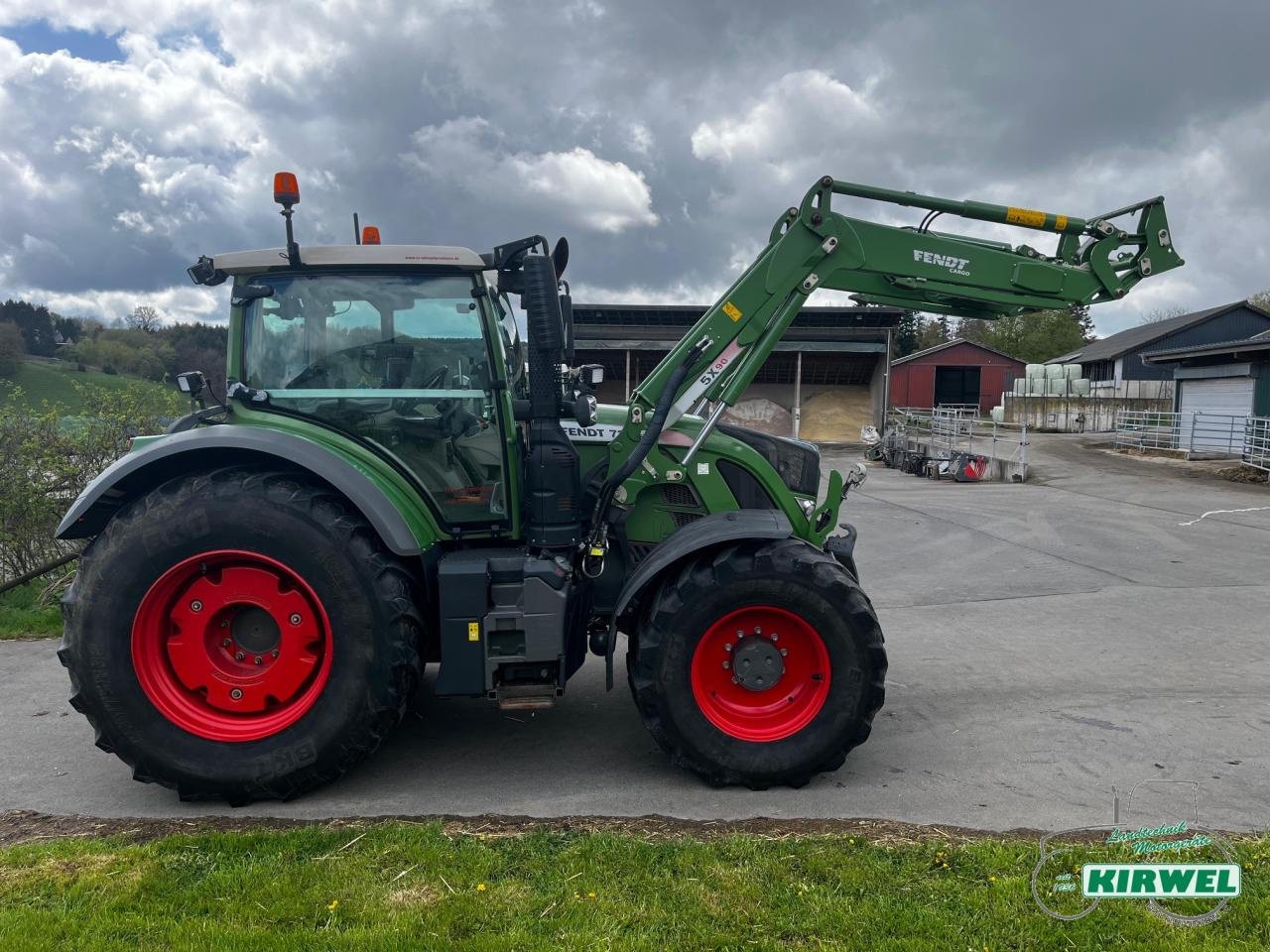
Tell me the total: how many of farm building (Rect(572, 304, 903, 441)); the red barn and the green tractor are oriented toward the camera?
2

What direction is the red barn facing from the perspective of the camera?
toward the camera

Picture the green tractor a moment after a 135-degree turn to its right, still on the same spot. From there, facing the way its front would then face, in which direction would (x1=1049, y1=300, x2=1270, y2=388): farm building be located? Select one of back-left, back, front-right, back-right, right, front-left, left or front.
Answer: back

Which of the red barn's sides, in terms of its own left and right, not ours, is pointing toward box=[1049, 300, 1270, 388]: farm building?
left

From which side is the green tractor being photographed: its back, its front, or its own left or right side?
right

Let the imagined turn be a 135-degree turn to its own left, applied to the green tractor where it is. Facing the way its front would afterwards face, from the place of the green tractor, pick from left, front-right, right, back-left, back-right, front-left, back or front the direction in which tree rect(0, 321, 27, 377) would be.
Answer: front

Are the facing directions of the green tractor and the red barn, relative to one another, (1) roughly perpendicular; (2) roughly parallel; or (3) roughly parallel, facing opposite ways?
roughly perpendicular

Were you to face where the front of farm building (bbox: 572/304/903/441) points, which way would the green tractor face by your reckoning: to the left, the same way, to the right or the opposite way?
to the left

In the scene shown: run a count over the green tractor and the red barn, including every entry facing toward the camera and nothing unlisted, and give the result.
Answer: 1

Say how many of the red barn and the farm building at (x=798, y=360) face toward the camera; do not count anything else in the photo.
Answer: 2

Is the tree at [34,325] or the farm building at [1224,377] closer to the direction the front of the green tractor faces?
the farm building

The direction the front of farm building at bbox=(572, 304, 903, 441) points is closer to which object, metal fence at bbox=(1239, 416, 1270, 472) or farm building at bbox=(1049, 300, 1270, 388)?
the metal fence

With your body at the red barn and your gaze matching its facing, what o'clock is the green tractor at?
The green tractor is roughly at 12 o'clock from the red barn.

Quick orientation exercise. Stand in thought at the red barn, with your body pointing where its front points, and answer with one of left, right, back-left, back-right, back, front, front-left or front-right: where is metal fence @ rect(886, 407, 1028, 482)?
front
